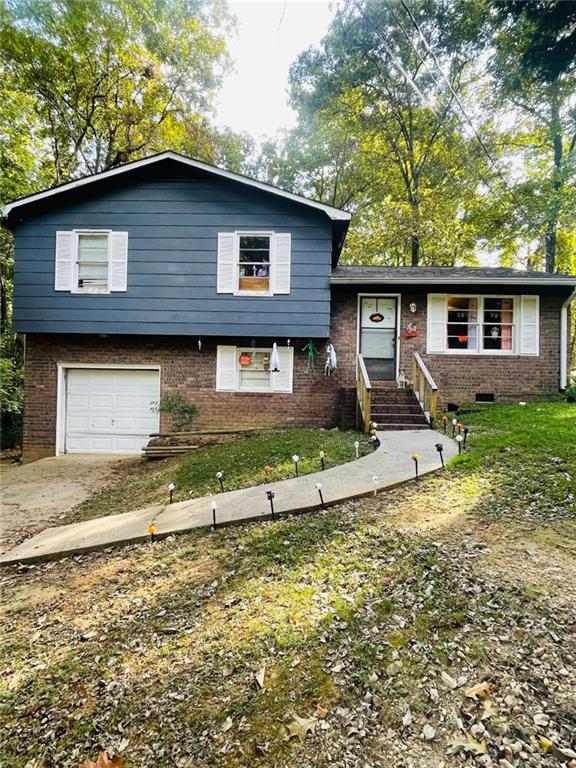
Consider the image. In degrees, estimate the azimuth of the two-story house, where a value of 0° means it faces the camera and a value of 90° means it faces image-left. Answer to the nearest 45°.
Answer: approximately 0°

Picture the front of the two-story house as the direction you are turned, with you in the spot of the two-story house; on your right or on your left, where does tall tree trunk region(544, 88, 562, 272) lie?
on your left
